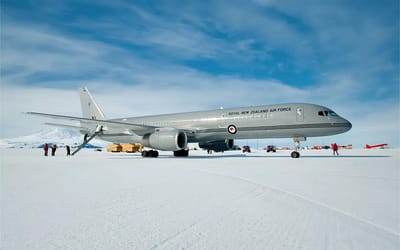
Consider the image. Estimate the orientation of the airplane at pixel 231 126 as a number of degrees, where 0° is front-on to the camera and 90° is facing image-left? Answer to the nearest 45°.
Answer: approximately 315°
